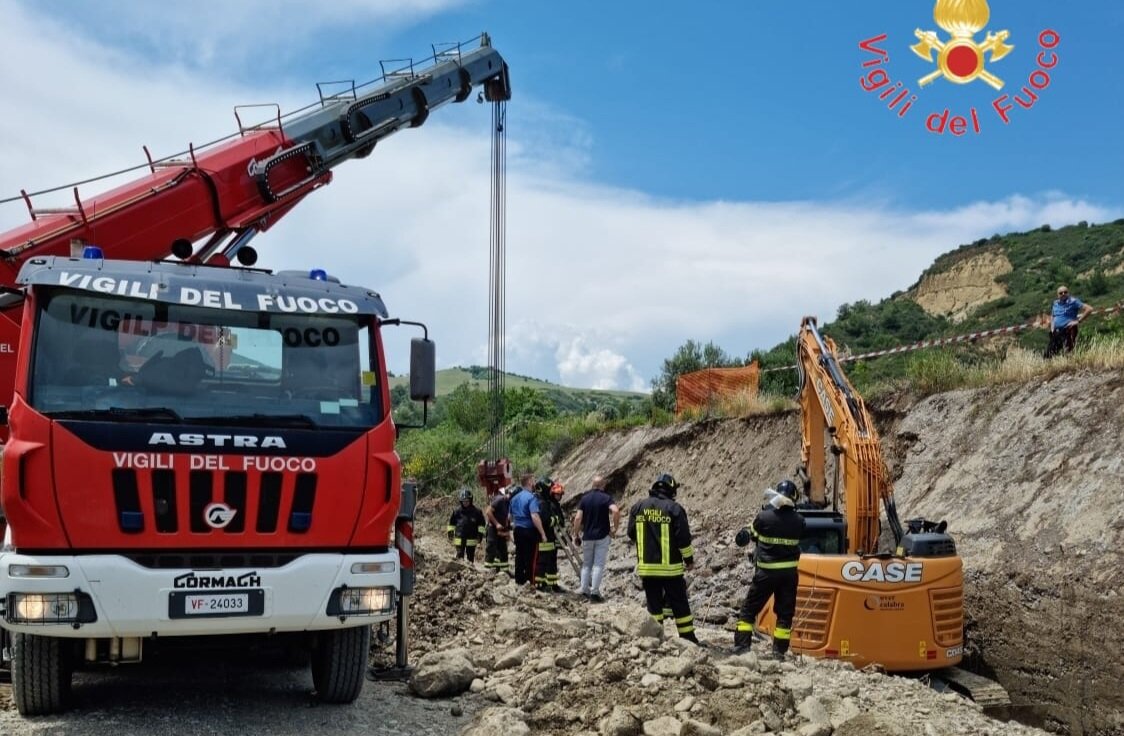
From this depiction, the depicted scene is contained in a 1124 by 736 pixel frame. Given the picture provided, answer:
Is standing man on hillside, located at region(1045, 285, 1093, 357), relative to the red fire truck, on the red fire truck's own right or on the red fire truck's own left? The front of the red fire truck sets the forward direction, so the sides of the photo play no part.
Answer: on the red fire truck's own left

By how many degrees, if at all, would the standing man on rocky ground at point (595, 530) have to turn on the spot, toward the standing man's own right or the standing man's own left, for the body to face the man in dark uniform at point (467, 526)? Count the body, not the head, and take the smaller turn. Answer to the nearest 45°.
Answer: approximately 45° to the standing man's own left

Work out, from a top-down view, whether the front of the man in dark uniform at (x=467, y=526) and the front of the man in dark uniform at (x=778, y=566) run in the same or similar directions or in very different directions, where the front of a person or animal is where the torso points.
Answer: very different directions

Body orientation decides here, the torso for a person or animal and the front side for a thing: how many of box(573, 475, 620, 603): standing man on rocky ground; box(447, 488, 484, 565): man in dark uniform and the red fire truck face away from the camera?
1

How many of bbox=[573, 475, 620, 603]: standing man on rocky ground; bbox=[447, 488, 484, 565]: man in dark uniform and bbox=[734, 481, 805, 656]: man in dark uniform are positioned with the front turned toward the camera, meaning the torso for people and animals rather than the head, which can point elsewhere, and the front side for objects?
1

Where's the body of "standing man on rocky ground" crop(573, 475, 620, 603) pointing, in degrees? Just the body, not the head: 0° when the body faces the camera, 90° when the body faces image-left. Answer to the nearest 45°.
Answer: approximately 180°

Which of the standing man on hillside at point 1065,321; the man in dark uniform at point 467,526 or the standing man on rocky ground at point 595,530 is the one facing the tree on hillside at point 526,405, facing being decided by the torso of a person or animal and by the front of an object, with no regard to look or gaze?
the standing man on rocky ground at point 595,530

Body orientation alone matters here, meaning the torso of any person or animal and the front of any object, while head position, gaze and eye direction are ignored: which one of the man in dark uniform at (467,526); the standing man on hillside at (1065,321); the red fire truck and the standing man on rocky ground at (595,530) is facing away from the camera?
the standing man on rocky ground at (595,530)

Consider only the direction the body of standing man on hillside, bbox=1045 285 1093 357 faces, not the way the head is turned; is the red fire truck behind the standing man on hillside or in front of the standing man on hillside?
in front

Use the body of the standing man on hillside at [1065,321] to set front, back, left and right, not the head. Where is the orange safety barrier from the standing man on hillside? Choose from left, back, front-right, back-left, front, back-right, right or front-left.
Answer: back-right

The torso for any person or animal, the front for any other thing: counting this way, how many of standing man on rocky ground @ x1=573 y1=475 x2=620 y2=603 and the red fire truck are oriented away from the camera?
1

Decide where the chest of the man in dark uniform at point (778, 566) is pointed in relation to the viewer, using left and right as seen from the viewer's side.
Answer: facing away from the viewer and to the left of the viewer

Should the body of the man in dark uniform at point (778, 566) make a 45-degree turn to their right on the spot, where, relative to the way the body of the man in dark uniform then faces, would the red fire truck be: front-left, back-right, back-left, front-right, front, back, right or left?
back-left

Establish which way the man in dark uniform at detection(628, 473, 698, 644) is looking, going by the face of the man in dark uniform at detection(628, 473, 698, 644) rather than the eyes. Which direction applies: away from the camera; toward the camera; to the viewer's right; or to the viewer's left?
away from the camera
